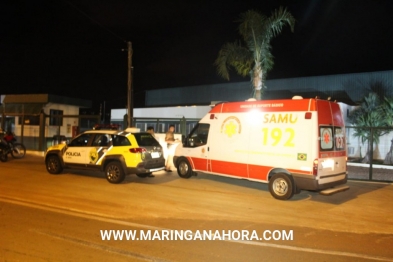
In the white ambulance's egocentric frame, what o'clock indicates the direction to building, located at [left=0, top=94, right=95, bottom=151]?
The building is roughly at 12 o'clock from the white ambulance.

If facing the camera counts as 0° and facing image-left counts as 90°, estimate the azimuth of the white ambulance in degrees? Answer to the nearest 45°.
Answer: approximately 135°

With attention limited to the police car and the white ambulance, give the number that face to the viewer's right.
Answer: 0

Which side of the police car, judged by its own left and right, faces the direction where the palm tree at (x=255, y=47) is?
right

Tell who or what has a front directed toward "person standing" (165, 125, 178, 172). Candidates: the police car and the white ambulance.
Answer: the white ambulance

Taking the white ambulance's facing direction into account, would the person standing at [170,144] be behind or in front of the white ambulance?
in front

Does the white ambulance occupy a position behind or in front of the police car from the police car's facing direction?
behind

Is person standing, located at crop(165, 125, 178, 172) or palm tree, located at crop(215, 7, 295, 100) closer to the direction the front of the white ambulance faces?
the person standing

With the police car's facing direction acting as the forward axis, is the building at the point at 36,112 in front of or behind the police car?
in front
